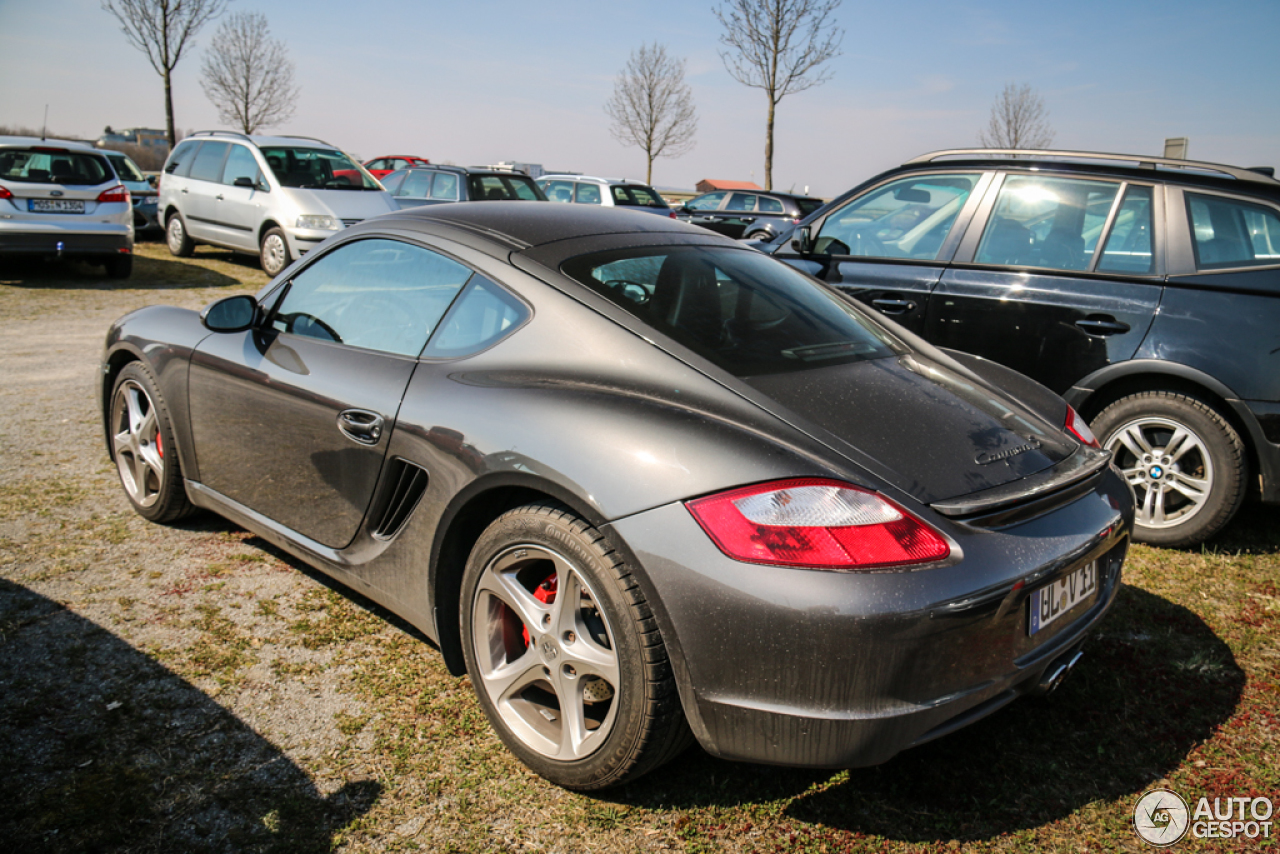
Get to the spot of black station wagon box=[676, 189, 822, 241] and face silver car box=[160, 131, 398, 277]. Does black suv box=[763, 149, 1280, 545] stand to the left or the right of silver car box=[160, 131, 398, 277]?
left

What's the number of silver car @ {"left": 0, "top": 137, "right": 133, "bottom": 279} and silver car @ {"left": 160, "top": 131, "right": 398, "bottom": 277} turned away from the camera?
1

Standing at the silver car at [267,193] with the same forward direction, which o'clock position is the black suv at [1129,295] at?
The black suv is roughly at 1 o'clock from the silver car.

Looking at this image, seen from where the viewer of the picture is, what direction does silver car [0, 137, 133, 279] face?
facing away from the viewer

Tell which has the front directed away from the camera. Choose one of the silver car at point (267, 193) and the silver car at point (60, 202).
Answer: the silver car at point (60, 202)
